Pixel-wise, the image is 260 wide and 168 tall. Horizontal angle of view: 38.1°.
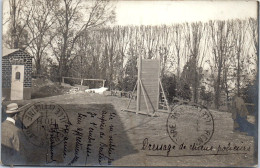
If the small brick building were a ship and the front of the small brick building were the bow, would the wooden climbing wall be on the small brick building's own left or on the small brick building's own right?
on the small brick building's own left

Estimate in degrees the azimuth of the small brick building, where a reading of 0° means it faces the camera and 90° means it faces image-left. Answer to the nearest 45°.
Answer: approximately 0°

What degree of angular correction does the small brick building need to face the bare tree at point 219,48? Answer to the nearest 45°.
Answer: approximately 90° to its left

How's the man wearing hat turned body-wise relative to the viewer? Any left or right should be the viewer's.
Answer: facing away from the viewer and to the right of the viewer
